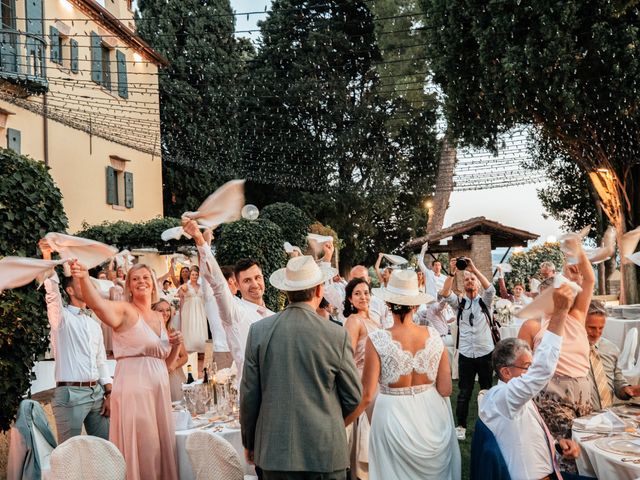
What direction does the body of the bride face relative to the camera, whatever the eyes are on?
away from the camera

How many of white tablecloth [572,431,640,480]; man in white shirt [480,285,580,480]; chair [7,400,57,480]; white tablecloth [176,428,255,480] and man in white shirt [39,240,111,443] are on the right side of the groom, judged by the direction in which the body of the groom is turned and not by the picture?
2

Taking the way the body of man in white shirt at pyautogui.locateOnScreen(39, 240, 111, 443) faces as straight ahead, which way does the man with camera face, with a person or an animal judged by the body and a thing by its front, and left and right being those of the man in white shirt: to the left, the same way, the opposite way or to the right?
to the right

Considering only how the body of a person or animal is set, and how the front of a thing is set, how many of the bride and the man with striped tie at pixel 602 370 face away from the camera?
1

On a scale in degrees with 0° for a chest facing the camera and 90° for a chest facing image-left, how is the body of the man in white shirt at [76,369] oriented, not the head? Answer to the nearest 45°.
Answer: approximately 315°

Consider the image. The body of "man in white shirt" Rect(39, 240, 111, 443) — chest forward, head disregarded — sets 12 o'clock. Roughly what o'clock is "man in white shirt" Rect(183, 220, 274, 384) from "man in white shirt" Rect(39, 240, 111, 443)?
"man in white shirt" Rect(183, 220, 274, 384) is roughly at 12 o'clock from "man in white shirt" Rect(39, 240, 111, 443).

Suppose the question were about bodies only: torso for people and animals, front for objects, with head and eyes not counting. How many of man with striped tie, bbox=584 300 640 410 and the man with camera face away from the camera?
0

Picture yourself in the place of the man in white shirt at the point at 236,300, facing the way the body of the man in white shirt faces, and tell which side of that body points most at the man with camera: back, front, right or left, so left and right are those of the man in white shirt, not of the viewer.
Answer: left

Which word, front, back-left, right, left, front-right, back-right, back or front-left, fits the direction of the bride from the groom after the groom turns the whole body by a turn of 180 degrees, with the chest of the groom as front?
back-left

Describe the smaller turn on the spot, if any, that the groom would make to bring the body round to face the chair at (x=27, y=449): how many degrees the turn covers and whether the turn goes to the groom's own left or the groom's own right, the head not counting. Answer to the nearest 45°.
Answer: approximately 45° to the groom's own left

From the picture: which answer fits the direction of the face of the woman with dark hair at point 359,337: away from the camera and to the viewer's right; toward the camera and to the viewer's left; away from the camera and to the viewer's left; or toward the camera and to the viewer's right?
toward the camera and to the viewer's right

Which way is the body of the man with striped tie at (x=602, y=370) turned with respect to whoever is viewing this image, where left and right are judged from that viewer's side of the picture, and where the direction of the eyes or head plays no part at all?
facing the viewer and to the left of the viewer

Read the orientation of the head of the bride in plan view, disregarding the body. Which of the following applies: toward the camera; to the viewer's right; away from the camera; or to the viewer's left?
away from the camera

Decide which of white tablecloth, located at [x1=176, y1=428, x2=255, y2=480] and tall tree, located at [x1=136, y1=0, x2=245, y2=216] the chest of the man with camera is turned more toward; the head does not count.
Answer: the white tablecloth

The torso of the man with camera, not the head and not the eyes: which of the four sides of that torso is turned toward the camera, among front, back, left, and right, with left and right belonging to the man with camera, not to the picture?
front

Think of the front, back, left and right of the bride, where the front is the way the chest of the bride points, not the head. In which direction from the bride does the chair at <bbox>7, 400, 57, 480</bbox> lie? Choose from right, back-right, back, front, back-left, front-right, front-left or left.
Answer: left

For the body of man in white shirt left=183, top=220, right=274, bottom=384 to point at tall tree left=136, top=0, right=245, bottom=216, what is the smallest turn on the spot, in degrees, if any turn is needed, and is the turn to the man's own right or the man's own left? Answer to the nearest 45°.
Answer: approximately 135° to the man's own left

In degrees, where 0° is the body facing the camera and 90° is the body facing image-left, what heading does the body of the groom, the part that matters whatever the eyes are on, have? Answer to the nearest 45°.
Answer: approximately 180°
